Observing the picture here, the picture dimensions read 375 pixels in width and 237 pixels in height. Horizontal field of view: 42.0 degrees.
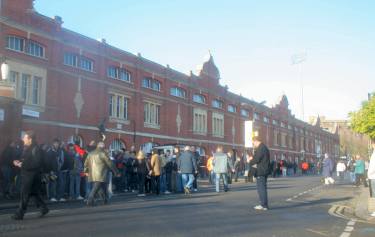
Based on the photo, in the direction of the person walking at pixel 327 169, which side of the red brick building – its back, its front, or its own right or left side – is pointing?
front

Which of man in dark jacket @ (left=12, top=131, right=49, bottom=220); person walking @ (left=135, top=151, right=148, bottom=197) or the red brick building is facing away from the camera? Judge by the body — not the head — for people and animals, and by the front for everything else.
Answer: the person walking

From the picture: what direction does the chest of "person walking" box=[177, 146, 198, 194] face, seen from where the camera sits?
away from the camera

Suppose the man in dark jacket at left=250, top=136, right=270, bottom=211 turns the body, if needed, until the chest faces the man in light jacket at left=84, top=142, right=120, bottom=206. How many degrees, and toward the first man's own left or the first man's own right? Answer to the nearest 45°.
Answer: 0° — they already face them

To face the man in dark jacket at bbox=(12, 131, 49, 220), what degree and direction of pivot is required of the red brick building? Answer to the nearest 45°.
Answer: approximately 45° to its right

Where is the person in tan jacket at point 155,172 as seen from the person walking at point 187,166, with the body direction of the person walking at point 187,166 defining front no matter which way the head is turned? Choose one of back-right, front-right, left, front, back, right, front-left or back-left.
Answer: left

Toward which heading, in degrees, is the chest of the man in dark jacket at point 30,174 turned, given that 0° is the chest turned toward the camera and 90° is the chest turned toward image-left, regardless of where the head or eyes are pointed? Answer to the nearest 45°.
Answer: approximately 90°

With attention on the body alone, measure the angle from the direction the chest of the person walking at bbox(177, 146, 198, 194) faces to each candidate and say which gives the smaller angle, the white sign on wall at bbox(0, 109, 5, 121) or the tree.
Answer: the tree

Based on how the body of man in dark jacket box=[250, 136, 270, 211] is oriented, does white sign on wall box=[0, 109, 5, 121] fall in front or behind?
in front

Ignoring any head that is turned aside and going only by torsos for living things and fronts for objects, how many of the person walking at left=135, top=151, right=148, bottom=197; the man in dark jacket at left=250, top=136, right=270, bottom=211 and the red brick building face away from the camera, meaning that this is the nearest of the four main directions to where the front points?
1

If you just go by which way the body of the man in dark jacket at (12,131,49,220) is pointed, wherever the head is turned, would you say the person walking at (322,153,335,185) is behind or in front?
behind

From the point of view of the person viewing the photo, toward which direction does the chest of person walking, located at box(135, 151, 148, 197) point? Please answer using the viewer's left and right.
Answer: facing away from the viewer

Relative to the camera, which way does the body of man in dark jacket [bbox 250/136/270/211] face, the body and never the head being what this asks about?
to the viewer's left

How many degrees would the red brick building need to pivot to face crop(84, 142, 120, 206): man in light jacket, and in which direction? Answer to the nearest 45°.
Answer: approximately 45° to its right

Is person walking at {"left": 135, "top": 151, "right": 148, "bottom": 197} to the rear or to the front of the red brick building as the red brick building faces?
to the front

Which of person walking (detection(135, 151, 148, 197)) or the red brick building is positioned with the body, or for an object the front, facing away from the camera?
the person walking

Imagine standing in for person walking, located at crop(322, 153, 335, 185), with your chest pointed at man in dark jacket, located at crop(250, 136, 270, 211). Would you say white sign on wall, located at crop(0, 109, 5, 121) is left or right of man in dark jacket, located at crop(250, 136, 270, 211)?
right
